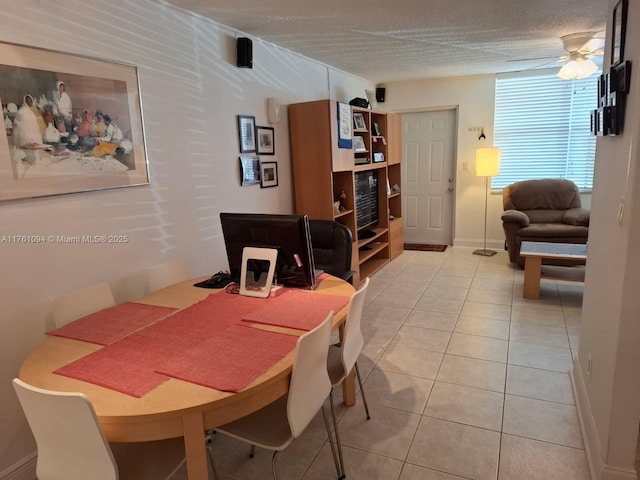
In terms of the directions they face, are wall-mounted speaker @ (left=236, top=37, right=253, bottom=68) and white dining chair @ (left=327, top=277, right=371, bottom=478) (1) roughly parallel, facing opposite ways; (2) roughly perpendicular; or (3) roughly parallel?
roughly parallel, facing opposite ways

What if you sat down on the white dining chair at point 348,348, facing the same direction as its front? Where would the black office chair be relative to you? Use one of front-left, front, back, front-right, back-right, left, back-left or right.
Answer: front-right

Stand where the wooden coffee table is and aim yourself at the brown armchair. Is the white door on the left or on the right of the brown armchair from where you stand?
left

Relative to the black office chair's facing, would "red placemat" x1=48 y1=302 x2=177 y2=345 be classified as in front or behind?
in front

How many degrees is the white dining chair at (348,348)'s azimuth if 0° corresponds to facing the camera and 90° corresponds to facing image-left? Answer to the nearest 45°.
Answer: approximately 135°

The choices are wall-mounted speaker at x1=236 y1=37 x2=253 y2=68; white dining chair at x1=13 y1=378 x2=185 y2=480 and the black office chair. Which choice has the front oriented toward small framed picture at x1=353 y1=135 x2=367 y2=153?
the white dining chair

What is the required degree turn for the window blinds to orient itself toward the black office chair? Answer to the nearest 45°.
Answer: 0° — it already faces it

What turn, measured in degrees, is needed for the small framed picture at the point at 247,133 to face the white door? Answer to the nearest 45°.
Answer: approximately 90° to its left

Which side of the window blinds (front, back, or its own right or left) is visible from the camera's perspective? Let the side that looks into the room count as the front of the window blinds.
front

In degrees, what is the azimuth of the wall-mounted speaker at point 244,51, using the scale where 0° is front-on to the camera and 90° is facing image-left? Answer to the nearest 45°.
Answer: approximately 315°

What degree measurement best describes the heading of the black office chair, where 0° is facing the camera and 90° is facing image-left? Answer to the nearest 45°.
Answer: approximately 45°

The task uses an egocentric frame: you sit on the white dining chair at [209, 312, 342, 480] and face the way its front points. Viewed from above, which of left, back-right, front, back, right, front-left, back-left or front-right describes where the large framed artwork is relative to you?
front

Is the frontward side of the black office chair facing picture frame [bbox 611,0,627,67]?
no

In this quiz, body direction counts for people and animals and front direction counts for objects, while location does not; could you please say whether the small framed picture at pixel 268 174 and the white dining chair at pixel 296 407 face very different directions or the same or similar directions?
very different directions

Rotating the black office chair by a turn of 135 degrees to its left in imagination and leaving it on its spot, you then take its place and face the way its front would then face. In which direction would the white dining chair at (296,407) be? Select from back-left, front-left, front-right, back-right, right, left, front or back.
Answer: right

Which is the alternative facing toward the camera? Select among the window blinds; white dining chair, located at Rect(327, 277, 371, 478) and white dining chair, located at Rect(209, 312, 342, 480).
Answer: the window blinds

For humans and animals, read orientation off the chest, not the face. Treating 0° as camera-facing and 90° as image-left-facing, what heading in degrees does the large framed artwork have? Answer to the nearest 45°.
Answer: approximately 315°

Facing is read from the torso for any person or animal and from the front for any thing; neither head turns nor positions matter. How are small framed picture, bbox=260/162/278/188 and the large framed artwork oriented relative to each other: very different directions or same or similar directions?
same or similar directions

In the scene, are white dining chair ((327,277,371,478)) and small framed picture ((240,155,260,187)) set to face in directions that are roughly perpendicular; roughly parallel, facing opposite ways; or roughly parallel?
roughly parallel, facing opposite ways

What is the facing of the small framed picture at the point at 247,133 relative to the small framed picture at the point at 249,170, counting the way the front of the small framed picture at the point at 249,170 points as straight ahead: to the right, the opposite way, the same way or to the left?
the same way

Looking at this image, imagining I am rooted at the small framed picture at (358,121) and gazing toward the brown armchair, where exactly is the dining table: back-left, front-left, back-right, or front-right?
back-right

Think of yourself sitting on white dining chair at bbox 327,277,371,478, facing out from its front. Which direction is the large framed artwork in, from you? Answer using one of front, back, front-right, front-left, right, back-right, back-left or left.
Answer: front-left

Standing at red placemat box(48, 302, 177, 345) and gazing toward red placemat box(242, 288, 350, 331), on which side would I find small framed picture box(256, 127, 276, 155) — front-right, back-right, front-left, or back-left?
front-left
